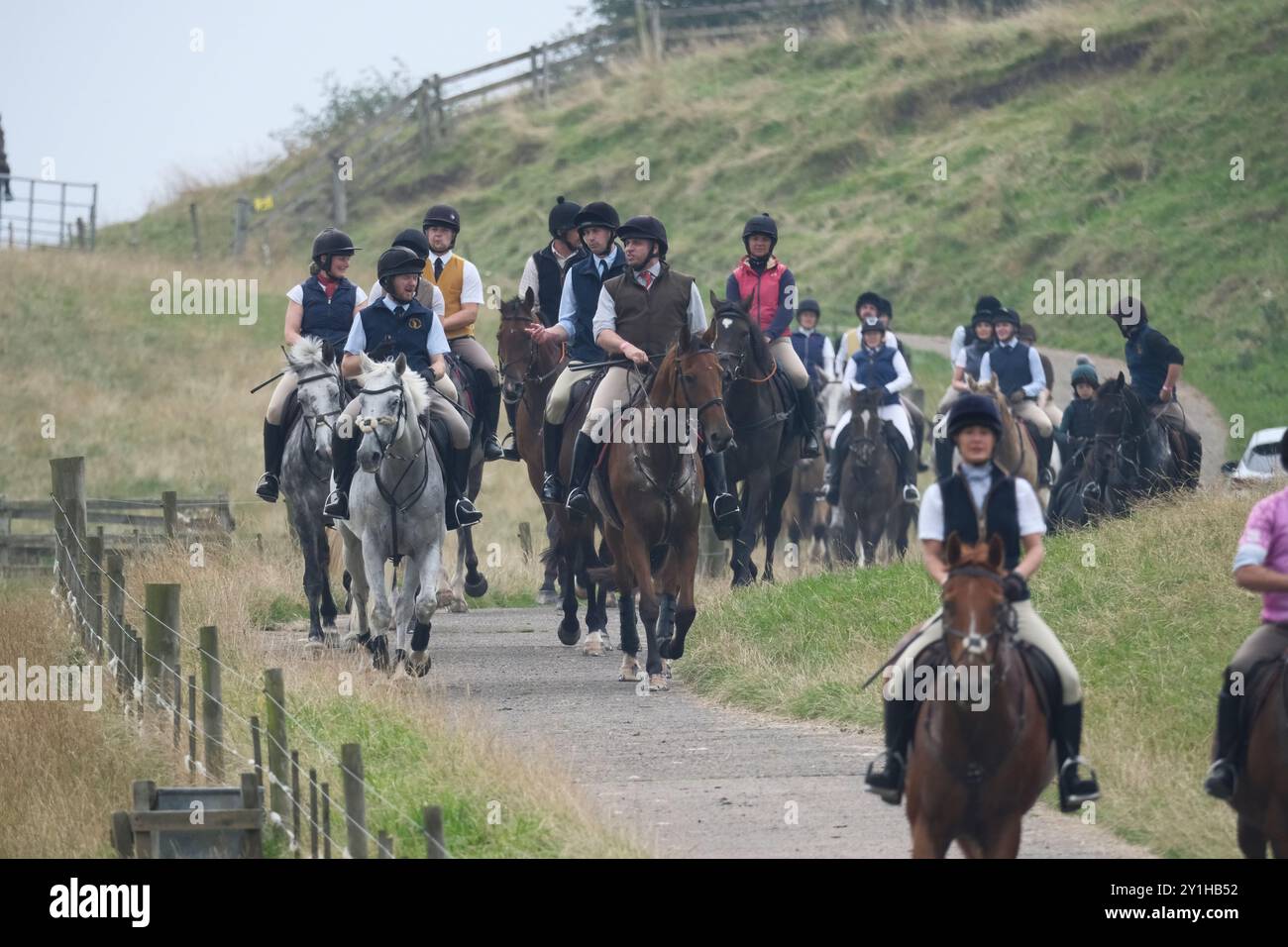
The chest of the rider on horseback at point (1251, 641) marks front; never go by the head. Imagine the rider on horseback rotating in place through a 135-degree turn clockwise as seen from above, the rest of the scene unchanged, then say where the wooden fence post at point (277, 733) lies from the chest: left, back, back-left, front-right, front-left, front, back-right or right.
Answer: front-left

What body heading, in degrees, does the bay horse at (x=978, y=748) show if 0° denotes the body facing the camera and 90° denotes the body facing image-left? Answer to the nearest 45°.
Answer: approximately 0°

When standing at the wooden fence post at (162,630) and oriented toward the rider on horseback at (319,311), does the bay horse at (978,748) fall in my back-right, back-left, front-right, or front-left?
back-right

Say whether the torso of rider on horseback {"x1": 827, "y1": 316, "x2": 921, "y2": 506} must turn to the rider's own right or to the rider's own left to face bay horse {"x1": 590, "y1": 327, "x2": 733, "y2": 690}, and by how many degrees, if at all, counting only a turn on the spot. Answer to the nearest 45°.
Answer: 0° — they already face it

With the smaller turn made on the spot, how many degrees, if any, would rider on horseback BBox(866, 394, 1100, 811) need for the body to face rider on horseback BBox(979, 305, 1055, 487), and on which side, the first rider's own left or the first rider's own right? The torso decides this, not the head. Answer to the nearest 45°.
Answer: approximately 180°

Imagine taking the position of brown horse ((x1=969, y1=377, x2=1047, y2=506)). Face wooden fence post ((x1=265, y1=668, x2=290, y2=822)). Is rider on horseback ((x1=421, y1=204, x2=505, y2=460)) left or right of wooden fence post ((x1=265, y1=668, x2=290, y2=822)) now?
right

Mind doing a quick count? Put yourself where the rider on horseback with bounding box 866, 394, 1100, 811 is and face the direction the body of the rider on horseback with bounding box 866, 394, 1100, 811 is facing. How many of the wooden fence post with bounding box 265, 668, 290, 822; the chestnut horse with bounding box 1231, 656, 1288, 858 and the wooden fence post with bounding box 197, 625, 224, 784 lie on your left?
1

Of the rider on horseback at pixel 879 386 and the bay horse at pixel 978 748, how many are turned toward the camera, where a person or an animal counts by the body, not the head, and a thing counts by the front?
2

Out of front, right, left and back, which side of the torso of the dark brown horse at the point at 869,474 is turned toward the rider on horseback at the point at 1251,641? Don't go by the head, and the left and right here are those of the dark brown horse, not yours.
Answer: front
